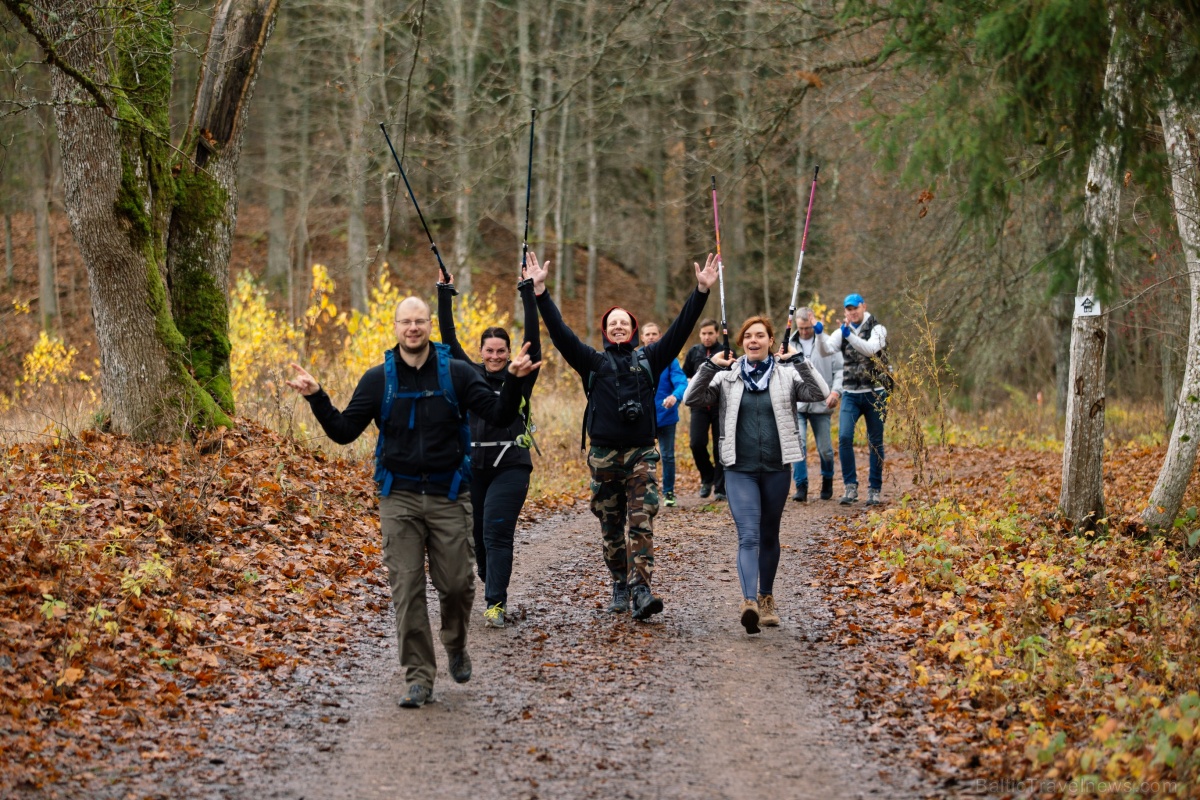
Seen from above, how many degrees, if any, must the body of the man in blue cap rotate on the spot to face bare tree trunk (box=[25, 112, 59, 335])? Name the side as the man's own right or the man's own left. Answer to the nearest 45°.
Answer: approximately 135° to the man's own right

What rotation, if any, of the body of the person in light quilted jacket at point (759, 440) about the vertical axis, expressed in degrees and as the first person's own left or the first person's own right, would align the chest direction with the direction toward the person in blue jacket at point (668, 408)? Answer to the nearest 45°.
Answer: approximately 180°

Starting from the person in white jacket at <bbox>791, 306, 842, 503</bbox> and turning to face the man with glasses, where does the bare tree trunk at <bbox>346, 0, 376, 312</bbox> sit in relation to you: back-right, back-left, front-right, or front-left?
back-right

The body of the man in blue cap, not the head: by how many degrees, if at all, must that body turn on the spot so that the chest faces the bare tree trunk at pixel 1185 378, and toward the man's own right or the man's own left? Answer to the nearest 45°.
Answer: approximately 45° to the man's own left

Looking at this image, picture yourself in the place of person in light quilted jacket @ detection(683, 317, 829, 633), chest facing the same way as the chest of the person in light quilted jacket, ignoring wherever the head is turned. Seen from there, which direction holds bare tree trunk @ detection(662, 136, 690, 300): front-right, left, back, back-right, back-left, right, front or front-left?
back

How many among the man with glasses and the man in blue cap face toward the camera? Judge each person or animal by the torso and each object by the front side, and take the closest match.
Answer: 2

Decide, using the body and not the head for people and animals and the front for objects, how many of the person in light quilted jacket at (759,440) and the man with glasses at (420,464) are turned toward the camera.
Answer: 2

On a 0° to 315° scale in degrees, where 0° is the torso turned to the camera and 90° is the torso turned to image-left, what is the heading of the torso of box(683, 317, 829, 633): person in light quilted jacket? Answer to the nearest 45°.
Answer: approximately 0°
